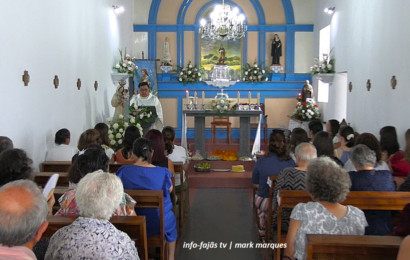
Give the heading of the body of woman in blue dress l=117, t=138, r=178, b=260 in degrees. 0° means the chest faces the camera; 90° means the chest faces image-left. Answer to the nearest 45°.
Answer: approximately 180°

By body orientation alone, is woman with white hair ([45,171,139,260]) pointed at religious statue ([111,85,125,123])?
yes

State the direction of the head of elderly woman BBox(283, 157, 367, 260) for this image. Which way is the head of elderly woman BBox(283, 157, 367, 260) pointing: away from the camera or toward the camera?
away from the camera

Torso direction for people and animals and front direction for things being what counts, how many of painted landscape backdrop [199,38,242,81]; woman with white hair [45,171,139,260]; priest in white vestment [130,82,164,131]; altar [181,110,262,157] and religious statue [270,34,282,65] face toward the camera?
4

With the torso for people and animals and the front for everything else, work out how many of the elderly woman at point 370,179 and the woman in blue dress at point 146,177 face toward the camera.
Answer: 0

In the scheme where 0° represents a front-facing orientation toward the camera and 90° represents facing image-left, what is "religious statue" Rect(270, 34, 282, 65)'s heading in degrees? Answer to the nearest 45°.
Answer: approximately 0°

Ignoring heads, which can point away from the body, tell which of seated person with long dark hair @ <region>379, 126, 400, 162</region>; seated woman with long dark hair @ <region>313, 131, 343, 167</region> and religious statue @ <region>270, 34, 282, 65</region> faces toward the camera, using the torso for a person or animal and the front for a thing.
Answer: the religious statue

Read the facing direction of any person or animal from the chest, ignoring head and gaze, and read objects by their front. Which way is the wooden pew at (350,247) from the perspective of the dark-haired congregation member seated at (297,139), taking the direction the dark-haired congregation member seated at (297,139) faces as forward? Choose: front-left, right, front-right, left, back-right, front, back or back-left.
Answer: back

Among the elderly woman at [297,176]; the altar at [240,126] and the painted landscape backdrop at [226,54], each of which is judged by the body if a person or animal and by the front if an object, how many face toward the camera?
2

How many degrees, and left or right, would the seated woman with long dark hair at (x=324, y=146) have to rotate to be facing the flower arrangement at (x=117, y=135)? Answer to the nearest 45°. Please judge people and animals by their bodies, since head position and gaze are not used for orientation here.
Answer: approximately 45° to their left

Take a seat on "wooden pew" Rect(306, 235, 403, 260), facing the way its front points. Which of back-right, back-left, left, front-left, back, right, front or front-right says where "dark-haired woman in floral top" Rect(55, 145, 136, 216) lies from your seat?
left

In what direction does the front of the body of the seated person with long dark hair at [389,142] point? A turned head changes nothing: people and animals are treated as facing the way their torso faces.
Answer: away from the camera

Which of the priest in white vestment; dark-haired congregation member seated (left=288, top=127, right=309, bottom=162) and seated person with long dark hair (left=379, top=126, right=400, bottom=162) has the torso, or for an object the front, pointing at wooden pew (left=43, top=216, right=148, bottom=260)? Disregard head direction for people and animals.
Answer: the priest in white vestment

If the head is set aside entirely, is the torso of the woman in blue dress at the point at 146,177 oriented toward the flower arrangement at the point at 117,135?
yes

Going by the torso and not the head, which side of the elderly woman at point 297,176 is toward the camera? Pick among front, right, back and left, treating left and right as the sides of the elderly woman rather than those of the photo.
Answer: back

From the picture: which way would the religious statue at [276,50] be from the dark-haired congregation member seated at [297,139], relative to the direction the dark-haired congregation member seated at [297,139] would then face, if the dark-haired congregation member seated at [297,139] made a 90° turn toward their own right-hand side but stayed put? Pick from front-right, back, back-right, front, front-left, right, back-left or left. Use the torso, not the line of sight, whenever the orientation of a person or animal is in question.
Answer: left

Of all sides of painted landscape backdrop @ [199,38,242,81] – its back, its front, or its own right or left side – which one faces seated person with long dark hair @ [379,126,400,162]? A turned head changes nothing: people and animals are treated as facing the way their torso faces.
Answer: front

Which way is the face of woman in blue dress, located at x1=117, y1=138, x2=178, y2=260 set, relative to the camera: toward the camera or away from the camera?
away from the camera

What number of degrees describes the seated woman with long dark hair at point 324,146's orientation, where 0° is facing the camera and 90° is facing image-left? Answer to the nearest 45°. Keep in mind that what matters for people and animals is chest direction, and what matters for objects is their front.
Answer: approximately 180°

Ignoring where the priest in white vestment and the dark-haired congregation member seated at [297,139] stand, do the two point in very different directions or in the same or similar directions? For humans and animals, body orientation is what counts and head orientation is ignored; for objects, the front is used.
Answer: very different directions

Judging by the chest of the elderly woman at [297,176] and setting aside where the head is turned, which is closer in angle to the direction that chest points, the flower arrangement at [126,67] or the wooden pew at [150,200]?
the flower arrangement

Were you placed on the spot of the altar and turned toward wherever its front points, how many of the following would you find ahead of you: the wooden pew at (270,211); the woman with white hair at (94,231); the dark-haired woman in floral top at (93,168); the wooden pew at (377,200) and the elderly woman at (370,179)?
5

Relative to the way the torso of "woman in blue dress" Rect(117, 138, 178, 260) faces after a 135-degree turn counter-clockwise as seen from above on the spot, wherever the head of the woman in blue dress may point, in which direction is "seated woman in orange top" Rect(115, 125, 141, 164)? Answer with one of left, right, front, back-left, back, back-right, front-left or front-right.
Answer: back-right

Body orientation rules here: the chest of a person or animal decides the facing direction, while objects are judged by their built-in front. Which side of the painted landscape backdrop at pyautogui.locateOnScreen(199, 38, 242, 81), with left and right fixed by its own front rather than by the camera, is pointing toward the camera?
front
